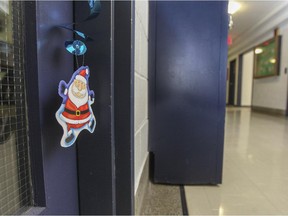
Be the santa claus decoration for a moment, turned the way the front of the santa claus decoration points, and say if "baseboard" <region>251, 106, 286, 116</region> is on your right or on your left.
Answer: on your left

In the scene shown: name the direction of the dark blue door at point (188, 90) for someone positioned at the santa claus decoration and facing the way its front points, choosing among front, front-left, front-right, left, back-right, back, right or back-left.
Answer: back-left

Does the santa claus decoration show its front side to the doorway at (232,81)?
no

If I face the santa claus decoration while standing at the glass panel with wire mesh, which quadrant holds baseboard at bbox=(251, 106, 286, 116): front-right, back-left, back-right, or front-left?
front-left

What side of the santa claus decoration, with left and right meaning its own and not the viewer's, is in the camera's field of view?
front

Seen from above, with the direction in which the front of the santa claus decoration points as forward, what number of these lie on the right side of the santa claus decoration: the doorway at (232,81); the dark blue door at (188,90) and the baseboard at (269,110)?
0

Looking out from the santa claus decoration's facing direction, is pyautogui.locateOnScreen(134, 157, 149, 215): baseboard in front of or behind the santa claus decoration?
behind
